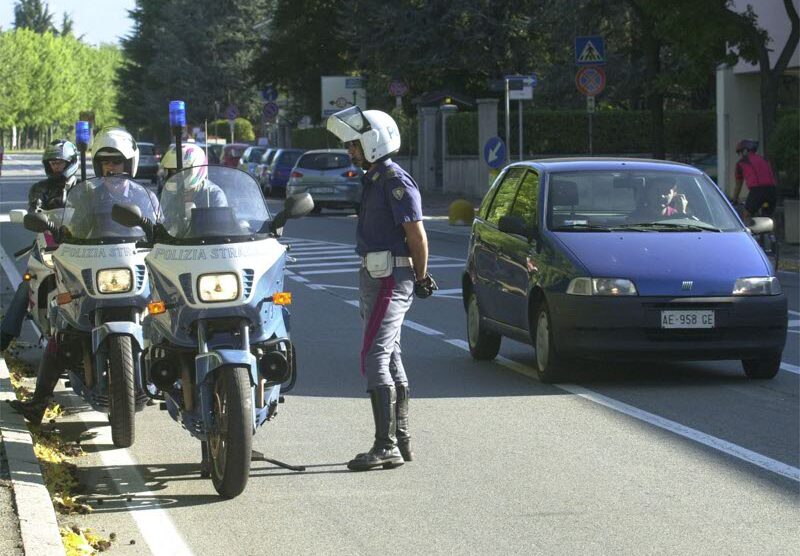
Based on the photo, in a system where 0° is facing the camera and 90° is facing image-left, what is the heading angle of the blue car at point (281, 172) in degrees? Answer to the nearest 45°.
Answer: approximately 180°

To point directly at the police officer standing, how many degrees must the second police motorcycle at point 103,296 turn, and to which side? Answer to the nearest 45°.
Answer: approximately 45° to its left

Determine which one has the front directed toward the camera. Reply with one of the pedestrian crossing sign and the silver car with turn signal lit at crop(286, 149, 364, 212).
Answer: the pedestrian crossing sign

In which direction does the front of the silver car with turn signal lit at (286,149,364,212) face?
away from the camera

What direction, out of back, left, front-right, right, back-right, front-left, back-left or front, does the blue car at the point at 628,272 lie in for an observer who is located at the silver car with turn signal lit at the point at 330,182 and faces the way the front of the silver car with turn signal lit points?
back

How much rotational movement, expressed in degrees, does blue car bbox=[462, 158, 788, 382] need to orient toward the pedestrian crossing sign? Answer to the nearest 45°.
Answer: approximately 135° to its left

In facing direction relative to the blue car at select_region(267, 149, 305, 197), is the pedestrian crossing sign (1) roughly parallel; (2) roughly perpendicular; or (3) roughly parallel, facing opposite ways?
roughly parallel, facing opposite ways

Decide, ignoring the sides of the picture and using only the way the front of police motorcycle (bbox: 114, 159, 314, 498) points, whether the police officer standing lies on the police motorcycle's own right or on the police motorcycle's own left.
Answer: on the police motorcycle's own left

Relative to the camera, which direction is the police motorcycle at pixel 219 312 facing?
toward the camera

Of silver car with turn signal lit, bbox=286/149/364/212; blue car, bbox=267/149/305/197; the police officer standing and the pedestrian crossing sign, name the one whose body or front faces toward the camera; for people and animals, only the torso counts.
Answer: the pedestrian crossing sign

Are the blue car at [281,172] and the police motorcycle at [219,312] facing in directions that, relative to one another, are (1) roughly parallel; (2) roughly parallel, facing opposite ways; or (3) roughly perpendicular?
roughly parallel, facing opposite ways

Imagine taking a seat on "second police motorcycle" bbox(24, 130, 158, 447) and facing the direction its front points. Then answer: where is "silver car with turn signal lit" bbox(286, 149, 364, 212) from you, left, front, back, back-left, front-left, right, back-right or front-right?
back

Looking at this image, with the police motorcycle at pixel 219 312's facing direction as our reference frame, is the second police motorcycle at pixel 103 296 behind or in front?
behind
